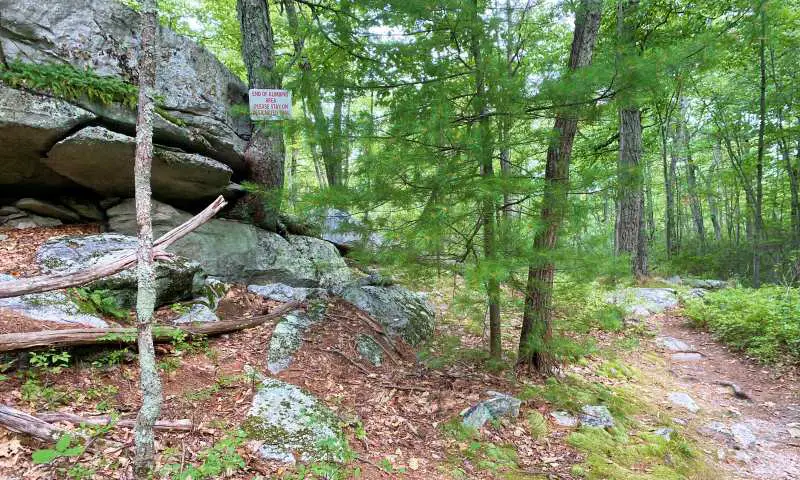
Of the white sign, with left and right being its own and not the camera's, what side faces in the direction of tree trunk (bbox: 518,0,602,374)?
left

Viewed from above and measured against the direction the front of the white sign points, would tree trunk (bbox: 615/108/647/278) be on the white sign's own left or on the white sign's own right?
on the white sign's own left

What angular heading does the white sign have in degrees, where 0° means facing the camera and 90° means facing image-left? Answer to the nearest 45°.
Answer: approximately 0°

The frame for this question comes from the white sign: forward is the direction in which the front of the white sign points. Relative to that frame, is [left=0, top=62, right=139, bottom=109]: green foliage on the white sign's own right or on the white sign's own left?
on the white sign's own right

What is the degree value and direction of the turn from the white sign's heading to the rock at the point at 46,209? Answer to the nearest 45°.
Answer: approximately 135° to its right

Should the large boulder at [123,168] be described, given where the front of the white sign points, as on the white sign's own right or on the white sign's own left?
on the white sign's own right

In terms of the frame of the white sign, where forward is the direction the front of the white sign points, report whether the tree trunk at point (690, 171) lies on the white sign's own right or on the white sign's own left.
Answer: on the white sign's own left

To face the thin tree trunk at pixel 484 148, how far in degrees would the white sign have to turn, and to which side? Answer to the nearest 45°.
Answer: approximately 45° to its left
